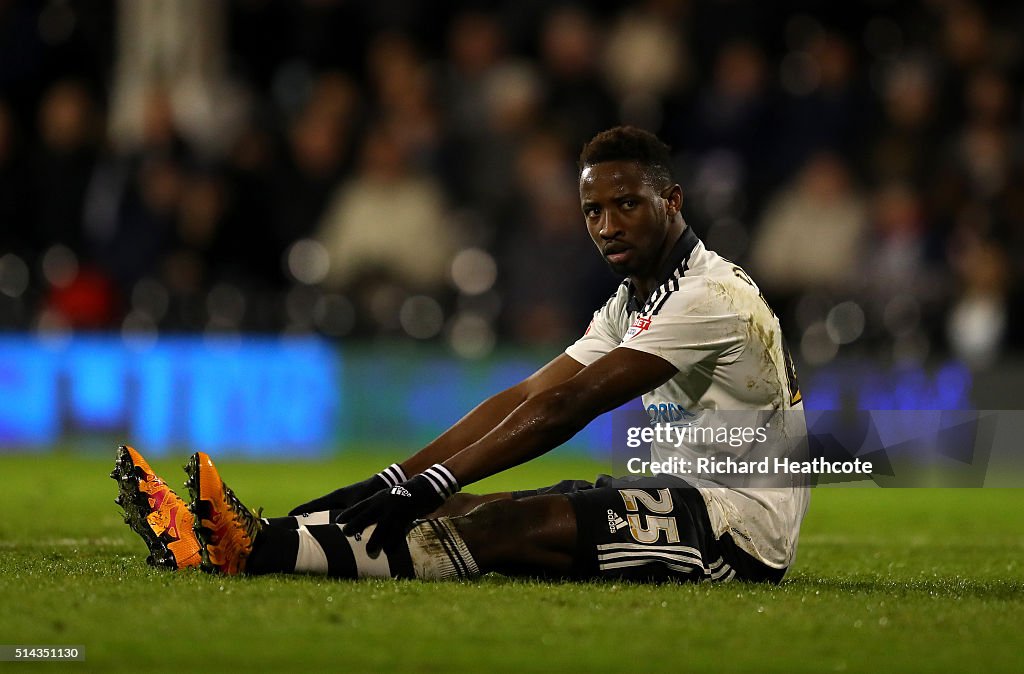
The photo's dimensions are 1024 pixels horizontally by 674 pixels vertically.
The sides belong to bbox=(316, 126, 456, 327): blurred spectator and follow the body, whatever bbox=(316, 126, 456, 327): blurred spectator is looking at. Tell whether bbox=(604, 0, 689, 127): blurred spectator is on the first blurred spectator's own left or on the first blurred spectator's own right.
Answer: on the first blurred spectator's own left

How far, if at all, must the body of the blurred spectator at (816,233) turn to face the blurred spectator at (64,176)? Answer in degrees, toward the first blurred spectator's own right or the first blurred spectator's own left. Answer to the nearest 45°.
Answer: approximately 90° to the first blurred spectator's own right

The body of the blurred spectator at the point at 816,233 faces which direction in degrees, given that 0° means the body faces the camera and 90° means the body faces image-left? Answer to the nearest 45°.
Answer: approximately 0°

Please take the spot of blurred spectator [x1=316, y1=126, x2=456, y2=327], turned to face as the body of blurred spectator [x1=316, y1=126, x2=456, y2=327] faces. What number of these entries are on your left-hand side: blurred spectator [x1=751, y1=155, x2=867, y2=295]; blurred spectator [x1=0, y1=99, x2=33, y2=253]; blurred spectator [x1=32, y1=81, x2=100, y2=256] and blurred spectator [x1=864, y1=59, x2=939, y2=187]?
2

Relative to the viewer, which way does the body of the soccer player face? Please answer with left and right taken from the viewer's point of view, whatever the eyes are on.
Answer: facing to the left of the viewer

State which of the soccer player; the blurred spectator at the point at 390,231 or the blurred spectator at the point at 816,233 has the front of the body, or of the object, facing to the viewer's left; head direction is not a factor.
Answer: the soccer player

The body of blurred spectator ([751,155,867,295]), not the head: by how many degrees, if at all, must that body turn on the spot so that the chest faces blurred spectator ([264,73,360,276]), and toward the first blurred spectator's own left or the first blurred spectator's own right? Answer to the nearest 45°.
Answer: approximately 90° to the first blurred spectator's own right

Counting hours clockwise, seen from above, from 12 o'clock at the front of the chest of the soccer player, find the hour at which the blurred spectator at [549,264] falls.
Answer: The blurred spectator is roughly at 3 o'clock from the soccer player.

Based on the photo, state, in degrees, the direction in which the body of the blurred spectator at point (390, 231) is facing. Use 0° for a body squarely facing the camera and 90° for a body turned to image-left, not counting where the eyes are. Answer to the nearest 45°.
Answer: approximately 0°

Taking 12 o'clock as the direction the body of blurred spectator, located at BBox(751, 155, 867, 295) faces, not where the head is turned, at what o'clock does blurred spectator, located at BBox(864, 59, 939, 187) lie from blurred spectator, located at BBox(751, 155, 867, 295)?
blurred spectator, located at BBox(864, 59, 939, 187) is roughly at 8 o'clock from blurred spectator, located at BBox(751, 155, 867, 295).

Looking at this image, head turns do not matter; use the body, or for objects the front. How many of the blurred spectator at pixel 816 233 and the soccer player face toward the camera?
1
